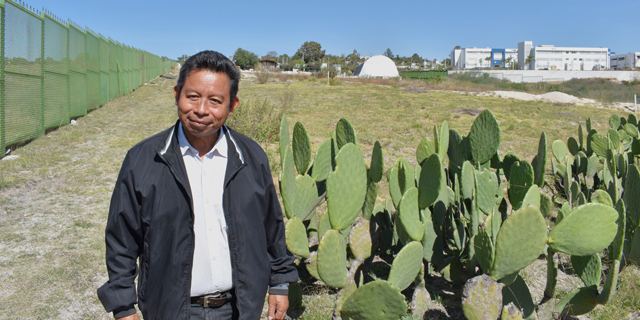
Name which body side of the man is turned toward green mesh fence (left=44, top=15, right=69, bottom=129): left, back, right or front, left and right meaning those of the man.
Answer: back

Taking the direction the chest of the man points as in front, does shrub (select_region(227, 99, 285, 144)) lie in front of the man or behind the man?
behind

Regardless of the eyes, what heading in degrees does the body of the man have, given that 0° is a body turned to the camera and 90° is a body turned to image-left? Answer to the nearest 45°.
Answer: approximately 0°

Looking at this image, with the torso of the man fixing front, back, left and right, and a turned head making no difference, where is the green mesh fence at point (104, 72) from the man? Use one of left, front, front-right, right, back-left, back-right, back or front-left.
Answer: back

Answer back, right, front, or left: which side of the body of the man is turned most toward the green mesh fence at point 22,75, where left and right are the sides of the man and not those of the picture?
back

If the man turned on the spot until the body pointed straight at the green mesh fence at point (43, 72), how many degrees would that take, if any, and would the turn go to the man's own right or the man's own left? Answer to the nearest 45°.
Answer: approximately 180°
